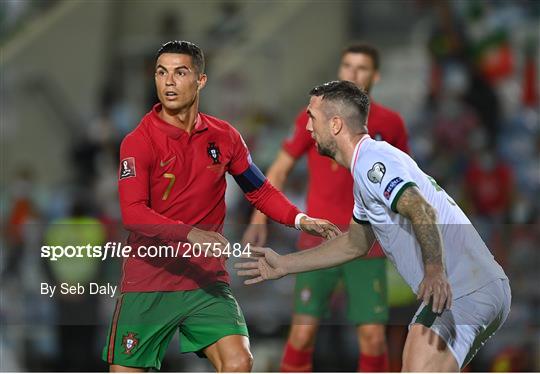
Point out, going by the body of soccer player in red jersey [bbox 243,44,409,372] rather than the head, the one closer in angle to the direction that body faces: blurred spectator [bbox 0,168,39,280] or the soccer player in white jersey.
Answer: the soccer player in white jersey

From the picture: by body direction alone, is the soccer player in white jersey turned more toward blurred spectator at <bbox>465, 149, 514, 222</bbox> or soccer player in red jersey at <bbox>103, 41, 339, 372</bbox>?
the soccer player in red jersey

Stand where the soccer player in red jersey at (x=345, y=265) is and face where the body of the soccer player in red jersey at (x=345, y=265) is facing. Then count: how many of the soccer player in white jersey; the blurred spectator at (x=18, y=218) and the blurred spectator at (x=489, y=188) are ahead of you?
1

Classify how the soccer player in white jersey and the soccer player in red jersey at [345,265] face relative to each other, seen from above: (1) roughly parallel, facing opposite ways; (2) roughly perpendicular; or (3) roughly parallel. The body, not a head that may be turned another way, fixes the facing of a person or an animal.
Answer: roughly perpendicular

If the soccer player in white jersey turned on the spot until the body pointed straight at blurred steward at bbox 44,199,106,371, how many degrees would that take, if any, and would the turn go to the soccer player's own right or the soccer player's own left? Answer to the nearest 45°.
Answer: approximately 45° to the soccer player's own right

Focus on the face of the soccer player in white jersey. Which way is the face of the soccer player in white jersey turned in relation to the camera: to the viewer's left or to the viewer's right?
to the viewer's left

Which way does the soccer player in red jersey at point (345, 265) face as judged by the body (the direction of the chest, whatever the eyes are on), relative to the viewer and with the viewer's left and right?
facing the viewer

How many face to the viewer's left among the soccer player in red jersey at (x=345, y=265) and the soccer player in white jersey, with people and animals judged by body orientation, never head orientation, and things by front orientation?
1

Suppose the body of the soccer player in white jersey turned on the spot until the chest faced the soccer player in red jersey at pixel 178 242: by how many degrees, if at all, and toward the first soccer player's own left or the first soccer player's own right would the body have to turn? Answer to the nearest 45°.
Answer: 0° — they already face them

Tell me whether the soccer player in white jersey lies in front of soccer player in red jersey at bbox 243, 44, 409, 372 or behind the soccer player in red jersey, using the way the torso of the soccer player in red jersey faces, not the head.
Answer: in front

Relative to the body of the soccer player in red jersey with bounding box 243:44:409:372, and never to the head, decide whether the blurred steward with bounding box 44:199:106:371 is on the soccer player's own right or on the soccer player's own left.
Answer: on the soccer player's own right

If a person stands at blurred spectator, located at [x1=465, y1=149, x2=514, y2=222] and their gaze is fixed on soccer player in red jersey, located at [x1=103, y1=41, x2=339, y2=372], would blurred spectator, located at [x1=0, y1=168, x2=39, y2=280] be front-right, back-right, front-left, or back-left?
front-right

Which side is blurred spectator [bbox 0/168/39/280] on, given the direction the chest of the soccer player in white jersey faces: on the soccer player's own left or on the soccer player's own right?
on the soccer player's own right

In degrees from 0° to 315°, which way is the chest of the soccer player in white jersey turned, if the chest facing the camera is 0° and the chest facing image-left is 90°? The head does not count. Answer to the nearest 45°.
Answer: approximately 90°
